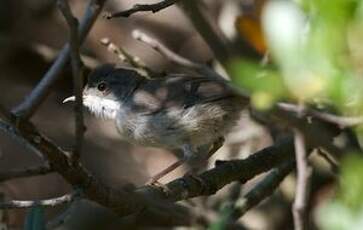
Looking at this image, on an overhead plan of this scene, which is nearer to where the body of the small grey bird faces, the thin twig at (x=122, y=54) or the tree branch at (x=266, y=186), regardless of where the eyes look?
the thin twig

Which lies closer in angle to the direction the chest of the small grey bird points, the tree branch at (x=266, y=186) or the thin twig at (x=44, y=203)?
the thin twig

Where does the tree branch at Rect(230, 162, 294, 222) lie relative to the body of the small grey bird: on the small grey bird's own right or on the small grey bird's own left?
on the small grey bird's own left

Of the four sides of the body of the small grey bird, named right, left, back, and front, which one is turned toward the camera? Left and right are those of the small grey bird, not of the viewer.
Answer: left
